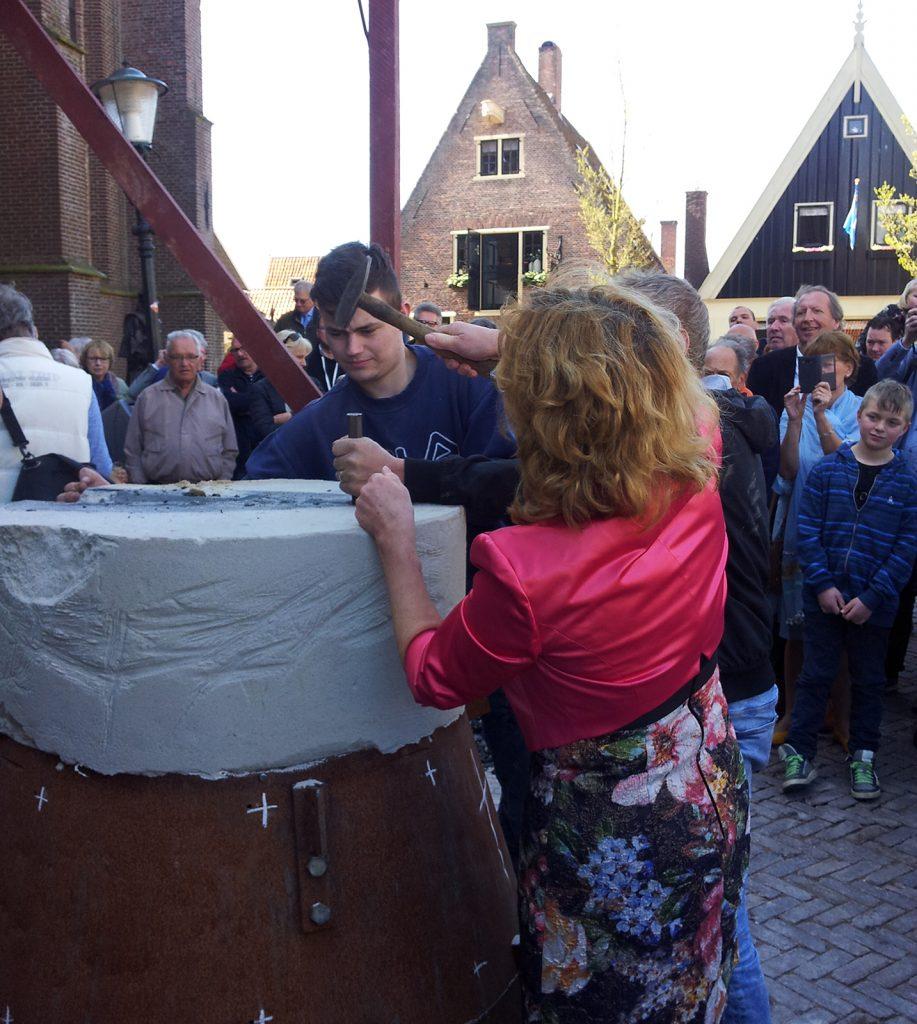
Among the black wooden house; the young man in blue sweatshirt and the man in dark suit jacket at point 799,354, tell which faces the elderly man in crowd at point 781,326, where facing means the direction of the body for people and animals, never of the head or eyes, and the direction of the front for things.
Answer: the black wooden house

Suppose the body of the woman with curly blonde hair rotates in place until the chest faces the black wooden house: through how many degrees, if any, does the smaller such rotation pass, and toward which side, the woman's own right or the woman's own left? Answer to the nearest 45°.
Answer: approximately 45° to the woman's own right

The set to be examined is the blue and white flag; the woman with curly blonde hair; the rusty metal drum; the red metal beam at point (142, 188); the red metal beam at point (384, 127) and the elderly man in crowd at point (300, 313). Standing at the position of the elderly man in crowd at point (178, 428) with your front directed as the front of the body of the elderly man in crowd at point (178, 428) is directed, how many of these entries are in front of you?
4

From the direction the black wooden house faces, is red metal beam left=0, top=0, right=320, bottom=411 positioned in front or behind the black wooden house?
in front

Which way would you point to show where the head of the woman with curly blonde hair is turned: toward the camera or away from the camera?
away from the camera

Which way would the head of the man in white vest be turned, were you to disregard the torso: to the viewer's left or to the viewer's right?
to the viewer's right

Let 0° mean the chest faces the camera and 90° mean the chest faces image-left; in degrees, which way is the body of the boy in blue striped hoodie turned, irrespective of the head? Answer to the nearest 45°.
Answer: approximately 0°

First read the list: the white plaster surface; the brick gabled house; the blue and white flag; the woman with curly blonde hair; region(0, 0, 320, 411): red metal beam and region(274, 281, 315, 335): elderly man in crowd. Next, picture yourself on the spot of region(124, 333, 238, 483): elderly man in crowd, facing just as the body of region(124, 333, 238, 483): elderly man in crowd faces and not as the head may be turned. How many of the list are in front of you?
3

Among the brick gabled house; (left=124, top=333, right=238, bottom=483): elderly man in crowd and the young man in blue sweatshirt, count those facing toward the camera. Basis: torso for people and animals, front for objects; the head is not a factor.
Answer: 3

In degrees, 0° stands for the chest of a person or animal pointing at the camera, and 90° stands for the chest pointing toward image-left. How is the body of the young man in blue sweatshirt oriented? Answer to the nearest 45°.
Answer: approximately 0°
